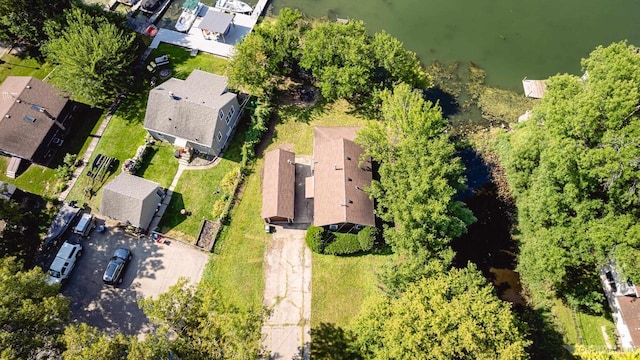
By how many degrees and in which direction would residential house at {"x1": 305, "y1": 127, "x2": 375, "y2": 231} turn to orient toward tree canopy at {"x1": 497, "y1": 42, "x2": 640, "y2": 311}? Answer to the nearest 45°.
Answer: approximately 90° to its left

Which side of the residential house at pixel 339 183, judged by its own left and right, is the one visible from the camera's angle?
front

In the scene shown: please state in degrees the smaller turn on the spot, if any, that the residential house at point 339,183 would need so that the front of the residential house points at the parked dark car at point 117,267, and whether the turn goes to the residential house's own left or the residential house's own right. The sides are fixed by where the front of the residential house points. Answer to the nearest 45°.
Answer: approximately 90° to the residential house's own right

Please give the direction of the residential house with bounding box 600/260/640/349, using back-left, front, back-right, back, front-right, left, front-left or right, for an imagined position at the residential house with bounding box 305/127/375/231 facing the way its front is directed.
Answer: left

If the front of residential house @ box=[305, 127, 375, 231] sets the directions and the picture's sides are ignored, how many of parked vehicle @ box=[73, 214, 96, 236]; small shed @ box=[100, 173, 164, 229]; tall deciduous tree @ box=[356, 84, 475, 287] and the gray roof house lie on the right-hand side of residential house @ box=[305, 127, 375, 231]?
3

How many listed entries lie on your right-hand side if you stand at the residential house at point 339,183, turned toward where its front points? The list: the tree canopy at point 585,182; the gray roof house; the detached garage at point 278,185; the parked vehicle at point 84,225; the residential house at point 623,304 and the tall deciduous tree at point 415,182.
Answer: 3

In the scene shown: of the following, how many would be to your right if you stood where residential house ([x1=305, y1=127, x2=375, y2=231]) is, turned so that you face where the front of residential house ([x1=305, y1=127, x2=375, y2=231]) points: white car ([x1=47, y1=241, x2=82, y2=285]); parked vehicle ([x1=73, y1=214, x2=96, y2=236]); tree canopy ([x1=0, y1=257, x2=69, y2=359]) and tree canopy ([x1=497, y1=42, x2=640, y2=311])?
3

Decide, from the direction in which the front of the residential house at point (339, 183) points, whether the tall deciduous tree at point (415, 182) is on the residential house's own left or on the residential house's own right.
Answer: on the residential house's own left
